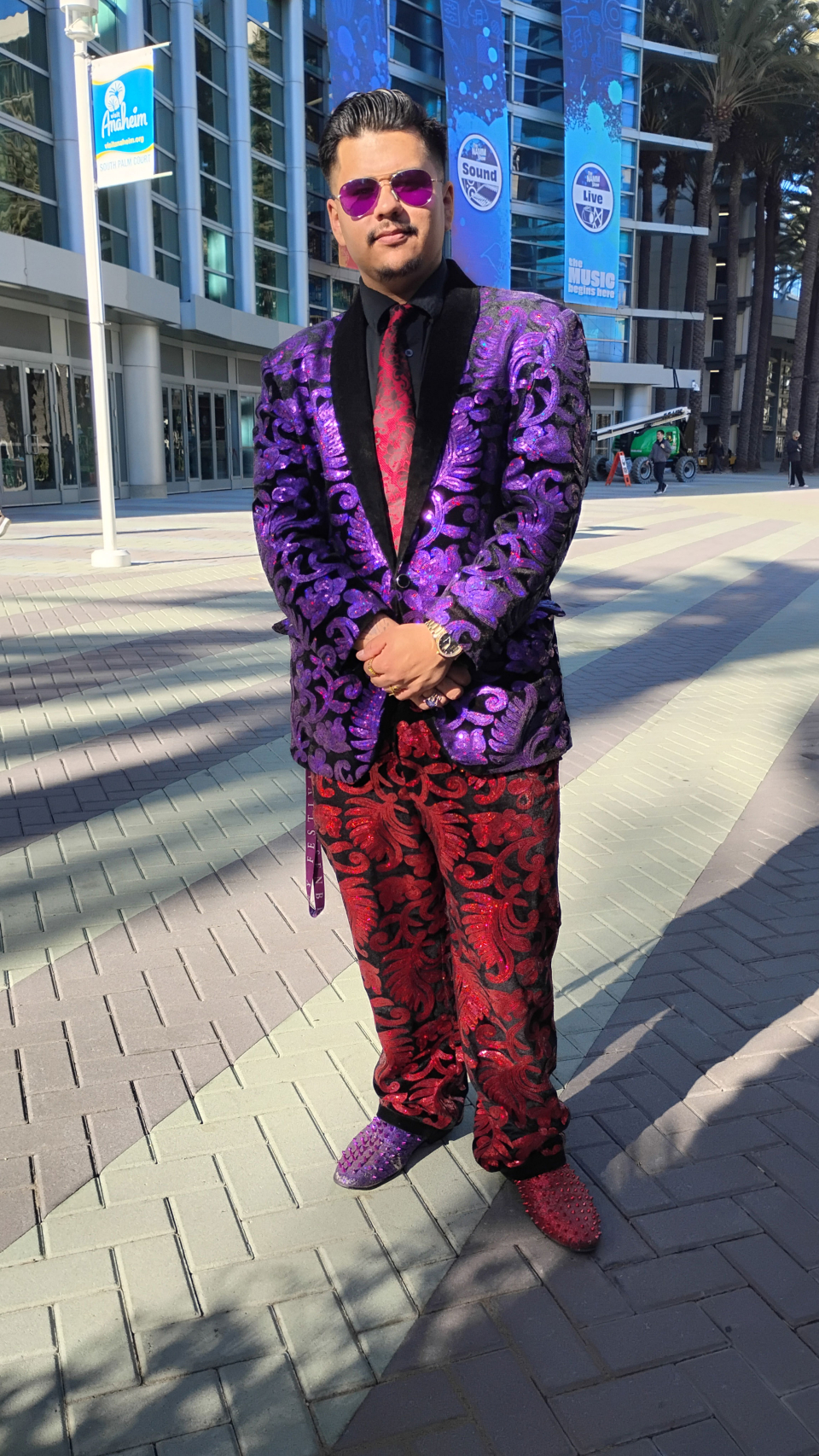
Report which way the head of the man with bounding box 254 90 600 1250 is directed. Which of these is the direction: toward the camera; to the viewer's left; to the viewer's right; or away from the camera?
toward the camera

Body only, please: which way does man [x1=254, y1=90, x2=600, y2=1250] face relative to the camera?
toward the camera

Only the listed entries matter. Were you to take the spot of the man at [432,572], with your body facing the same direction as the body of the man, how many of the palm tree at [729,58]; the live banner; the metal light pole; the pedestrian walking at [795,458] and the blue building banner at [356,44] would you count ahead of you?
0

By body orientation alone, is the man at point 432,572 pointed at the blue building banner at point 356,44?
no

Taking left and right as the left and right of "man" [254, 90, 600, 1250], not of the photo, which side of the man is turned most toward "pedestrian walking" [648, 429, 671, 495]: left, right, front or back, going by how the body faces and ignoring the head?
back

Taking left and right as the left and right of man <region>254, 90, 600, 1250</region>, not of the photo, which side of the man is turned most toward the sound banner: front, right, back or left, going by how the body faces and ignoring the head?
back

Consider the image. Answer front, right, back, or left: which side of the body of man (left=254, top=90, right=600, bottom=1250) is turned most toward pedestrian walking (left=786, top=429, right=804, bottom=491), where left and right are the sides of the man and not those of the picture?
back

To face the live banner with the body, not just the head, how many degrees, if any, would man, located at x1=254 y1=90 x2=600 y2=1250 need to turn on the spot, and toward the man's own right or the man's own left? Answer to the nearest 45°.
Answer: approximately 180°

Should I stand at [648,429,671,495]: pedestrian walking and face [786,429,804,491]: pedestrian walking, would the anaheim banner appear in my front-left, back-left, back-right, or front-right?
back-right

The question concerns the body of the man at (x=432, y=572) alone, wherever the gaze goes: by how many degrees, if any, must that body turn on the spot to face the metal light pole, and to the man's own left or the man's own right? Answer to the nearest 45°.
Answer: approximately 180°

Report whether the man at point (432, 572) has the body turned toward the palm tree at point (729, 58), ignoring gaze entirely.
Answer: no

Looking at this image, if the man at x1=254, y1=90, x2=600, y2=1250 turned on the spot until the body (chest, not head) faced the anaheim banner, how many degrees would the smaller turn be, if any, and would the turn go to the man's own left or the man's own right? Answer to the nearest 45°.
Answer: approximately 180°

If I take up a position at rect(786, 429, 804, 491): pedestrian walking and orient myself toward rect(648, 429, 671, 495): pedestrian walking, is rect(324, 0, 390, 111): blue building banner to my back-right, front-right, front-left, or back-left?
front-right

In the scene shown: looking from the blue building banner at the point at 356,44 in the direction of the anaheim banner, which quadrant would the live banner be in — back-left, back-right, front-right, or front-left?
back-left
